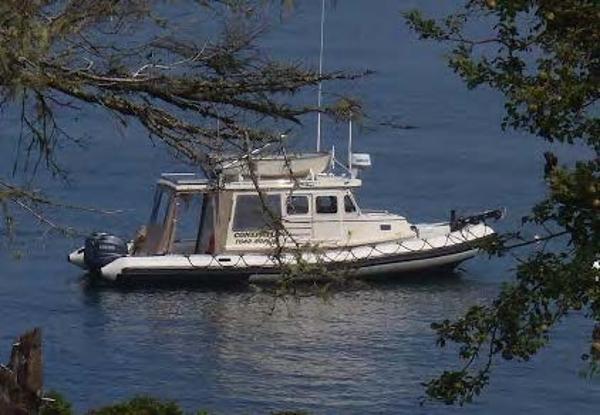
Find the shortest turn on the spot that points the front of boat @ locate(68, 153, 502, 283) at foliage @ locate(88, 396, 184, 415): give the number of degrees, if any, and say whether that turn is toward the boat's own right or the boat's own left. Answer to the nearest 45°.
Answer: approximately 90° to the boat's own right

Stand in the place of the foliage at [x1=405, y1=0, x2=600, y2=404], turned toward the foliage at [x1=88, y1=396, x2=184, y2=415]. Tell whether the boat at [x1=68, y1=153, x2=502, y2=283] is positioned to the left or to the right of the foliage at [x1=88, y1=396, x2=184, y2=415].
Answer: right

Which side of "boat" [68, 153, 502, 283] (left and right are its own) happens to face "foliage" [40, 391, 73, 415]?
right

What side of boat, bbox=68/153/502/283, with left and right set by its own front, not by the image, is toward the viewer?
right

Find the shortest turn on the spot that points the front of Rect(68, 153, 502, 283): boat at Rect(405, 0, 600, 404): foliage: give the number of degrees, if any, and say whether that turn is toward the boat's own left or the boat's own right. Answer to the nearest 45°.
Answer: approximately 90° to the boat's own right
